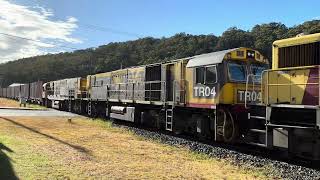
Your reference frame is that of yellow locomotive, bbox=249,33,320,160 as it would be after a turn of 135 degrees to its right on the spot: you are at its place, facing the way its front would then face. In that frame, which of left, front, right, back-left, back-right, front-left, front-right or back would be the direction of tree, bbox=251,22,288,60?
right

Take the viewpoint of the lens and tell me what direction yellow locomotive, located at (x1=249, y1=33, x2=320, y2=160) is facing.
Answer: facing the viewer and to the right of the viewer

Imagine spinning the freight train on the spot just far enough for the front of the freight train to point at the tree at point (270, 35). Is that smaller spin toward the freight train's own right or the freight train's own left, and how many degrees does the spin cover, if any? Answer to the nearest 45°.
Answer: approximately 135° to the freight train's own left
